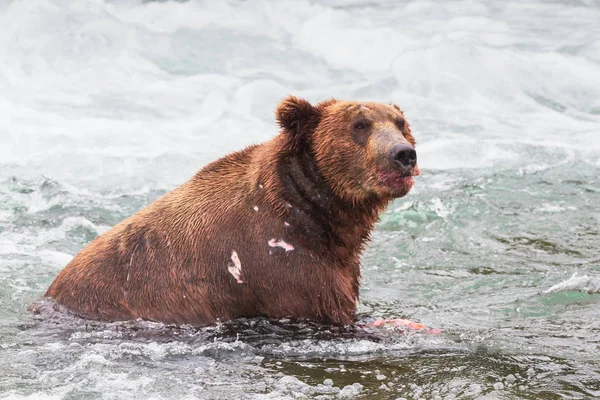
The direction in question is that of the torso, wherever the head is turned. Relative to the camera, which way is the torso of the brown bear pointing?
to the viewer's right
